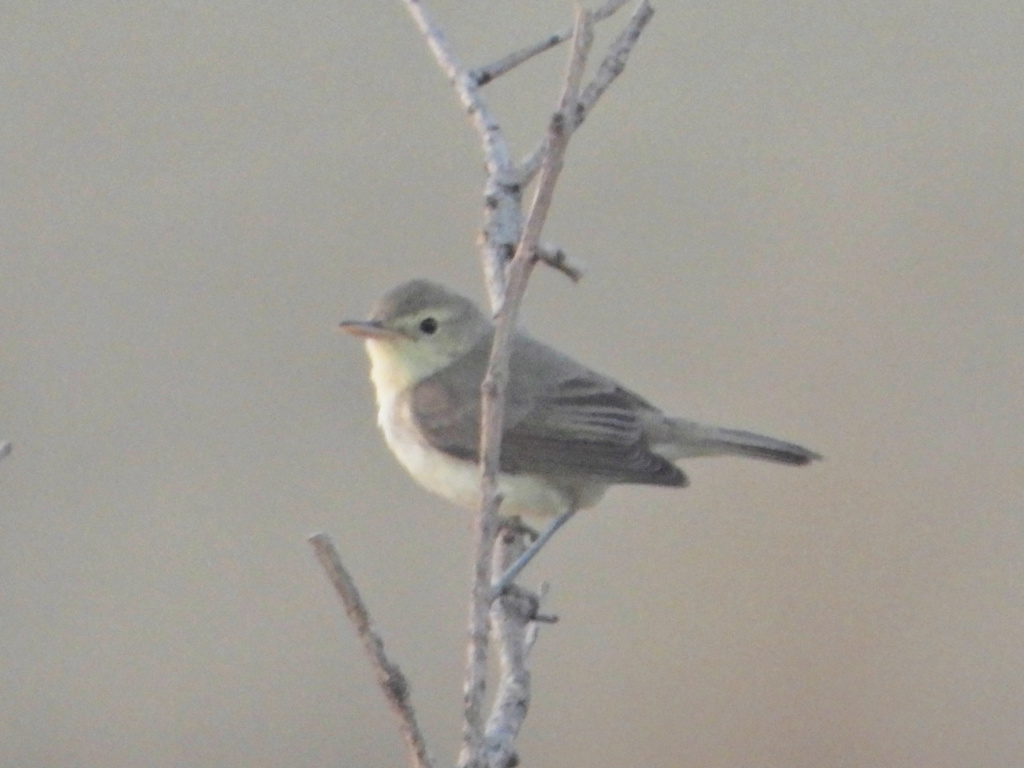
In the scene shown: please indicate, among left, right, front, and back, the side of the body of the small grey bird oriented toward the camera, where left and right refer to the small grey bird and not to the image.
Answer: left

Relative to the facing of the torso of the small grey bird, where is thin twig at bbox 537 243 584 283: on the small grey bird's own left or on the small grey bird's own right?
on the small grey bird's own left
